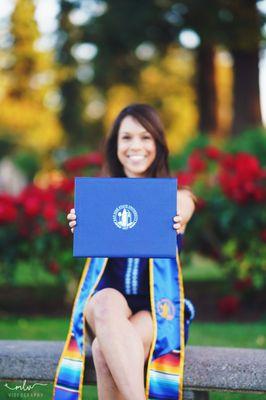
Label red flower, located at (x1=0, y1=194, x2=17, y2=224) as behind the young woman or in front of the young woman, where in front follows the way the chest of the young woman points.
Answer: behind

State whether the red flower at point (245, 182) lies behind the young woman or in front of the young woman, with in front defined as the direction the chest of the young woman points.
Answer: behind

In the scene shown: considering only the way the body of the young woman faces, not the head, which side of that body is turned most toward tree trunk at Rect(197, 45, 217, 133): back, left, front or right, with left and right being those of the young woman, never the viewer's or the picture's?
back

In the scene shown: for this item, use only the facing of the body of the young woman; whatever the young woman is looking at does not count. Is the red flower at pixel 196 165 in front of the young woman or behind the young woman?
behind

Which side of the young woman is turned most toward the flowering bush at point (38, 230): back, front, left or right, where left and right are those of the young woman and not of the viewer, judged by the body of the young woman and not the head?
back

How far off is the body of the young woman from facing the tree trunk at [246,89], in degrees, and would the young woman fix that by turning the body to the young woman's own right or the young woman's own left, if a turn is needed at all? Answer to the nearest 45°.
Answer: approximately 180°

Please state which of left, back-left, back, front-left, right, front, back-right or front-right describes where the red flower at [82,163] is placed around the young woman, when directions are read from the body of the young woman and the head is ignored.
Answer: back

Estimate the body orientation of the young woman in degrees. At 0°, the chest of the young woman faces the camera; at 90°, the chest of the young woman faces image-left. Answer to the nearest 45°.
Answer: approximately 0°
